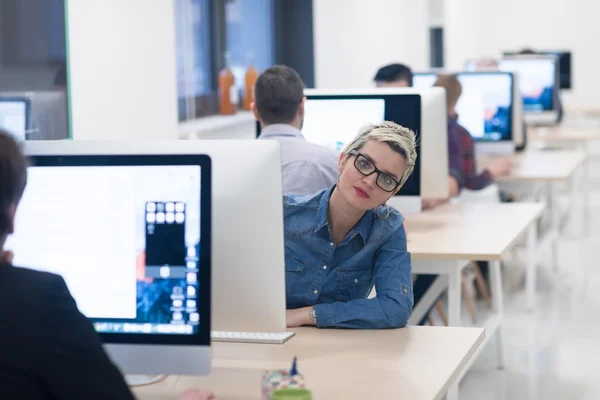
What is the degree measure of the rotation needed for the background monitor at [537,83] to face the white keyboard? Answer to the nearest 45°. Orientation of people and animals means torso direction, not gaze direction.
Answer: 0° — it already faces it

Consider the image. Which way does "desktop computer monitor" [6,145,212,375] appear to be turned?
toward the camera

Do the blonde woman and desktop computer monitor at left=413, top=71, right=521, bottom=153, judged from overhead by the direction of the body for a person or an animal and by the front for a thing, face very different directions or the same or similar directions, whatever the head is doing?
same or similar directions

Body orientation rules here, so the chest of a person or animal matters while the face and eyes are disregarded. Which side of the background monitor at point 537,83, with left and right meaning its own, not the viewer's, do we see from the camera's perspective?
front

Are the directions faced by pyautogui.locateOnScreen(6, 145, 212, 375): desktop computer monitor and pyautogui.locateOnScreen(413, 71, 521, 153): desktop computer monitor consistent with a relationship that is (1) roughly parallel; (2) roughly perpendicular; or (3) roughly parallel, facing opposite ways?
roughly parallel

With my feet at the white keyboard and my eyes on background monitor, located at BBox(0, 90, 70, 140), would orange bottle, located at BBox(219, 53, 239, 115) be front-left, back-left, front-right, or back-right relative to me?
front-right

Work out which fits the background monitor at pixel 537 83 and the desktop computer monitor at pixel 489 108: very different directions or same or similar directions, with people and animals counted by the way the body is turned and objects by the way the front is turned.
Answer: same or similar directions

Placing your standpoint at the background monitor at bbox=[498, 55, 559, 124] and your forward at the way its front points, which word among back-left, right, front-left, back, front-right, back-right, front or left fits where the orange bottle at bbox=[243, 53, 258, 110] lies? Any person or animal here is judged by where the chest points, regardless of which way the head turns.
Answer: front-right

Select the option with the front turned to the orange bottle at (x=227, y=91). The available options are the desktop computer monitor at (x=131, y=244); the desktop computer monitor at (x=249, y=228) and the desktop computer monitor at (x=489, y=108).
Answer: the desktop computer monitor at (x=249, y=228)

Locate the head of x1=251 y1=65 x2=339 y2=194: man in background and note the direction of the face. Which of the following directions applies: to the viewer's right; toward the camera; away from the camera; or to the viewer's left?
away from the camera

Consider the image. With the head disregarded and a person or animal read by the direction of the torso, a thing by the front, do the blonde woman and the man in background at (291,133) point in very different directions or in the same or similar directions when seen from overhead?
very different directions

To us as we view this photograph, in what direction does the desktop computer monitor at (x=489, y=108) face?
facing the viewer

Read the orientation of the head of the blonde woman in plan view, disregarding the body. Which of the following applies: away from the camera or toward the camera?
toward the camera

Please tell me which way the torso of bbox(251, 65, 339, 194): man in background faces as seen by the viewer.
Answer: away from the camera
